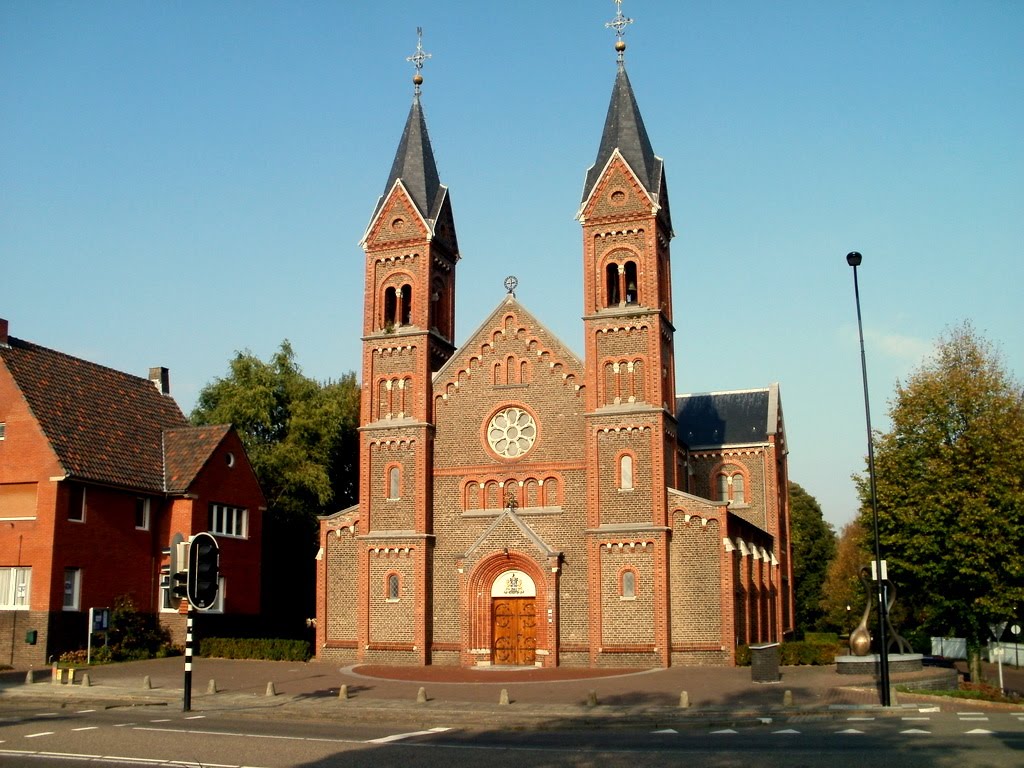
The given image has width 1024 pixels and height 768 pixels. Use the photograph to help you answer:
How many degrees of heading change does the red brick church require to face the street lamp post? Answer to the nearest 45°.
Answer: approximately 45° to its left

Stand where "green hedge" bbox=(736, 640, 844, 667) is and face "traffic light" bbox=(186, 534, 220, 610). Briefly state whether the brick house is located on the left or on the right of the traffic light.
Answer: right

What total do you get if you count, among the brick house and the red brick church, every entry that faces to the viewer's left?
0

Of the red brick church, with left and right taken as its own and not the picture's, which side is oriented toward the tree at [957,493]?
left

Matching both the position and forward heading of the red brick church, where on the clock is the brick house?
The brick house is roughly at 3 o'clock from the red brick church.

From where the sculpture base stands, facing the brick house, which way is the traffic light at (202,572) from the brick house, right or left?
left

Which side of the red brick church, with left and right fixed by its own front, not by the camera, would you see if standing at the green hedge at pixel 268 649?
right

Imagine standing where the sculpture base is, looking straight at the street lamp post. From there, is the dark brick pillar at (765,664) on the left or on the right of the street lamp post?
right

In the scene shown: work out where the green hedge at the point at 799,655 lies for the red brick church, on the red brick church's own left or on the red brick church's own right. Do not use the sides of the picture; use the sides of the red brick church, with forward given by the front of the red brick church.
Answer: on the red brick church's own left

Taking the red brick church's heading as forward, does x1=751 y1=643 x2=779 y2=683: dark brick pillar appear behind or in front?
in front

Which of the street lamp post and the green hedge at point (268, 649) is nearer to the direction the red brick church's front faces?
the street lamp post

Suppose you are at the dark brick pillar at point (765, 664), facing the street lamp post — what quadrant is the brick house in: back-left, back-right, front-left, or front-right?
back-right

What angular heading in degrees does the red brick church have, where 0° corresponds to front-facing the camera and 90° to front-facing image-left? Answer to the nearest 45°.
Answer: approximately 0°
